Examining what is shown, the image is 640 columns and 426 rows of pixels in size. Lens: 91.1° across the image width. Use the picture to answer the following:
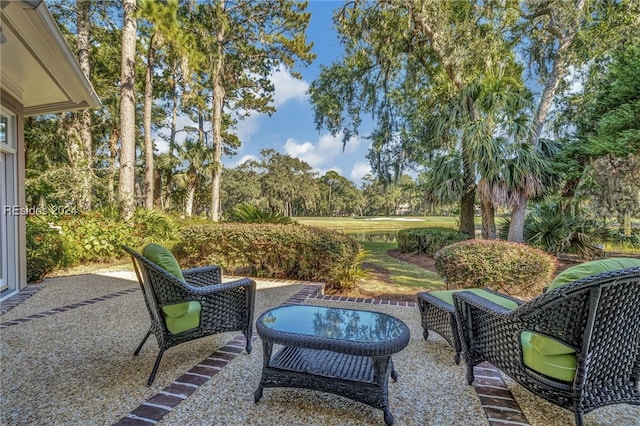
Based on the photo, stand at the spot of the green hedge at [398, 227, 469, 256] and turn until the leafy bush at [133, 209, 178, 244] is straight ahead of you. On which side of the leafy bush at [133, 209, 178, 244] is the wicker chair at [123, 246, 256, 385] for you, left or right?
left

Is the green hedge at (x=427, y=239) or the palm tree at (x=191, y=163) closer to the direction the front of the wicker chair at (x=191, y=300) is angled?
the green hedge

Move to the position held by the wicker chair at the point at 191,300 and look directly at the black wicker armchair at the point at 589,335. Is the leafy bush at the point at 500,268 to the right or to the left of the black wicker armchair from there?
left

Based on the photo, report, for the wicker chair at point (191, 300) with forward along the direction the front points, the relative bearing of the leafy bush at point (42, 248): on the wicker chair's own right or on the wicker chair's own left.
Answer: on the wicker chair's own left

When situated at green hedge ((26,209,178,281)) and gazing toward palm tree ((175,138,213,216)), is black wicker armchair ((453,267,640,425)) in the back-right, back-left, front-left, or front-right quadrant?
back-right
